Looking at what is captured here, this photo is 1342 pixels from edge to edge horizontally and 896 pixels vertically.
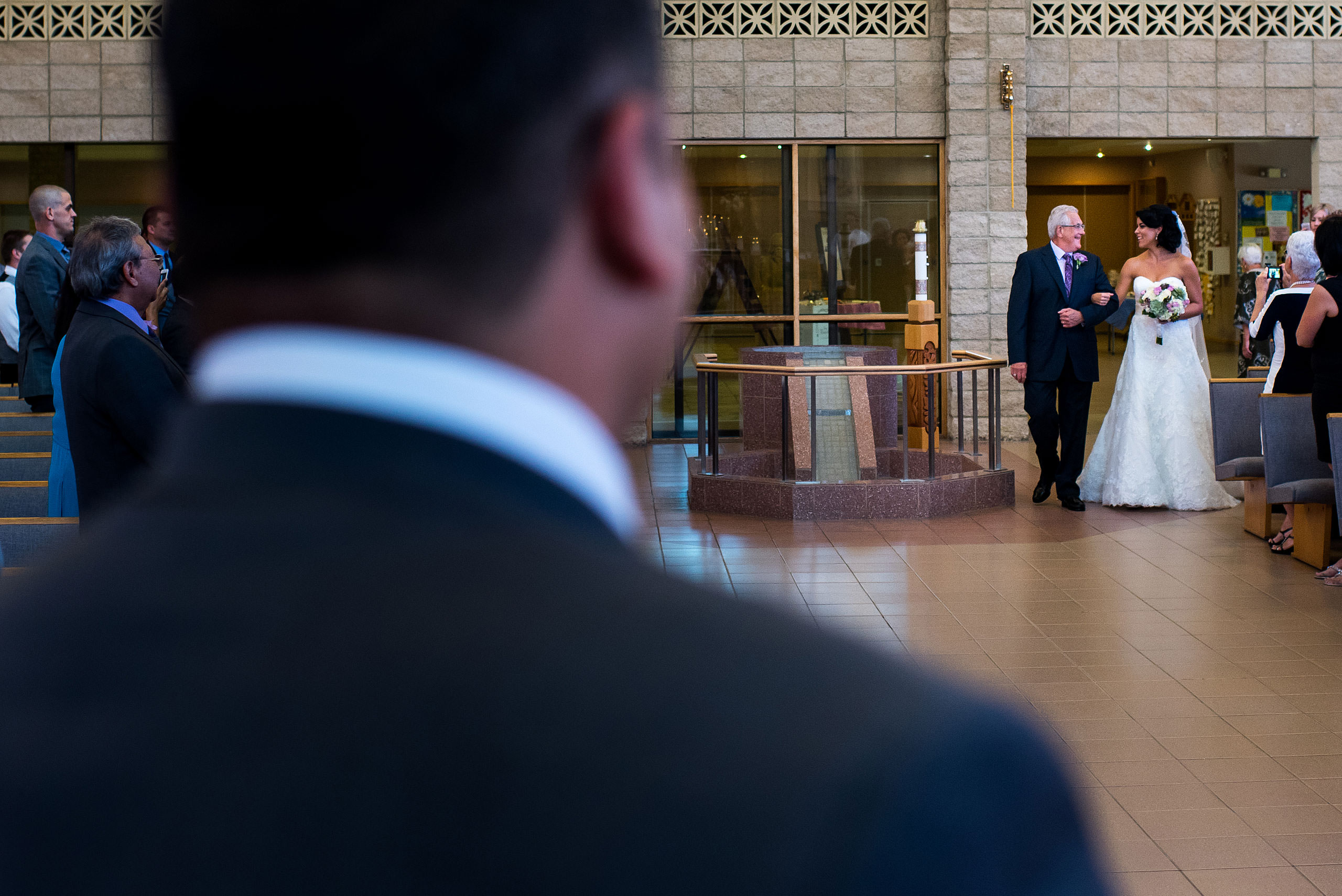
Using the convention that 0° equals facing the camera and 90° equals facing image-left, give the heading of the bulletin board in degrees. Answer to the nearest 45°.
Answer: approximately 0°

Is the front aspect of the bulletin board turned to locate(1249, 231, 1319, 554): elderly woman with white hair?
yes

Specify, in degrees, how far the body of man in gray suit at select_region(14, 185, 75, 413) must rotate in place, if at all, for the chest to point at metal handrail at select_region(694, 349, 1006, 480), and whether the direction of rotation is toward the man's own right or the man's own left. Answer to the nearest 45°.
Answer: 0° — they already face it

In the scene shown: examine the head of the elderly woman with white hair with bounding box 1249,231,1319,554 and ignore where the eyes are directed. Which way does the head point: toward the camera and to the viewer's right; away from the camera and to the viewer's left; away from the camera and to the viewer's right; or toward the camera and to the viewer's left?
away from the camera and to the viewer's left

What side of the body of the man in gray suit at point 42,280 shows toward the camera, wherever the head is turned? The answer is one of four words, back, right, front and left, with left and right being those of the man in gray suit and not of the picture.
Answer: right

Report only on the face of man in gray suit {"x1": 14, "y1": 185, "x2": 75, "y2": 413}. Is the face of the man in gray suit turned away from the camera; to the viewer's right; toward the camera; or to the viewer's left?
to the viewer's right

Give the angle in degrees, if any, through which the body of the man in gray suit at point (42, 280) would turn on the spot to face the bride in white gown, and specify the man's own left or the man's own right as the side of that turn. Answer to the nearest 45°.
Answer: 0° — they already face them

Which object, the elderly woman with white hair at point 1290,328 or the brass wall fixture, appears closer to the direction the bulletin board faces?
the elderly woman with white hair

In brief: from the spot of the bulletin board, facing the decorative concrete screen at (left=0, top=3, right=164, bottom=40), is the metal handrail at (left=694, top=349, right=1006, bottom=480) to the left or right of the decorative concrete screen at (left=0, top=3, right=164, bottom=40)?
left

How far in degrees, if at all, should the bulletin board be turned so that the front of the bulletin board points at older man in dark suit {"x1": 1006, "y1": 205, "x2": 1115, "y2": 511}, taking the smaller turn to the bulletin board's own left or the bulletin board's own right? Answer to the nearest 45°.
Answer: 0° — it already faces them

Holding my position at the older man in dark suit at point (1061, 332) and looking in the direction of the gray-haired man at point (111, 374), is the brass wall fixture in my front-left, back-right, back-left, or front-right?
back-right

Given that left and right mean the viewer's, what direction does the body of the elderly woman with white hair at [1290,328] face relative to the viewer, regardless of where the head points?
facing away from the viewer and to the left of the viewer
